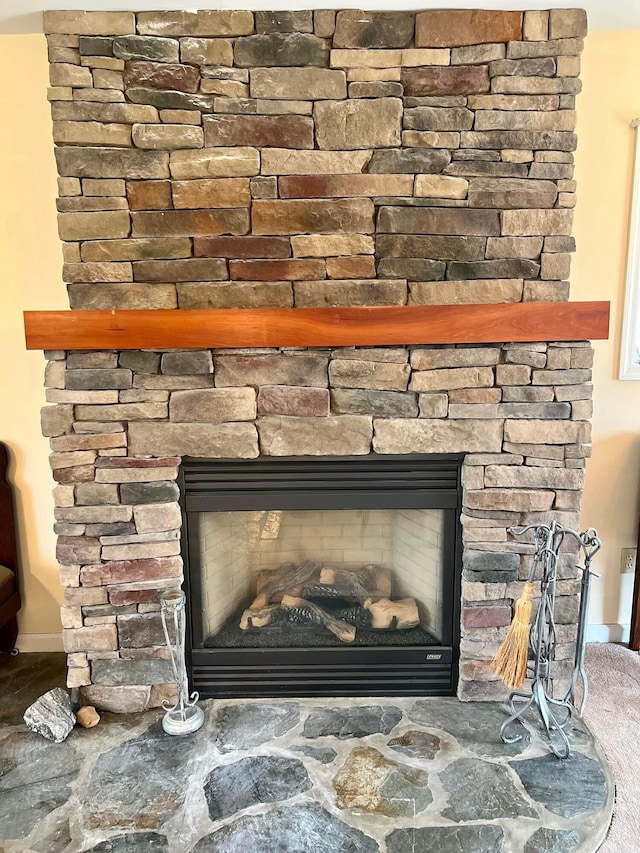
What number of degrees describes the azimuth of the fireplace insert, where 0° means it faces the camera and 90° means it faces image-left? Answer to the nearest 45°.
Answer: approximately 0°

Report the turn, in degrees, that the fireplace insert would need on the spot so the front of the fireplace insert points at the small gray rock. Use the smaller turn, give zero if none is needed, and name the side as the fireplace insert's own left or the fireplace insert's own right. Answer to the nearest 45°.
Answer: approximately 90° to the fireplace insert's own right
